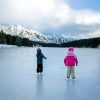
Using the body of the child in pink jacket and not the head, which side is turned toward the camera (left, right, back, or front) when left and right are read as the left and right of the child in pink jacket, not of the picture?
back
